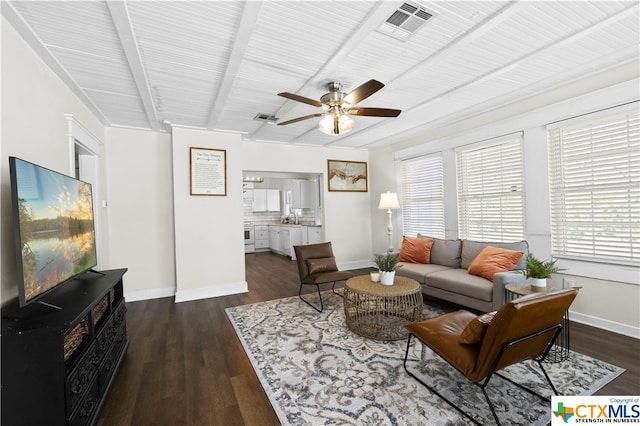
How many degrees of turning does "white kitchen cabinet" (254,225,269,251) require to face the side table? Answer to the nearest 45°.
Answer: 0° — it already faces it

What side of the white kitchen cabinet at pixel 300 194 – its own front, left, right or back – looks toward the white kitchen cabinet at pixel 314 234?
front

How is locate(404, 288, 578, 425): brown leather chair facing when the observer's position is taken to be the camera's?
facing away from the viewer and to the left of the viewer

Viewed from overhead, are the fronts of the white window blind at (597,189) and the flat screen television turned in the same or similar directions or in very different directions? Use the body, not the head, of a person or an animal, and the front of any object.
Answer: very different directions

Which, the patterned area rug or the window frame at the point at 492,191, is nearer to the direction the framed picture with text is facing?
the patterned area rug

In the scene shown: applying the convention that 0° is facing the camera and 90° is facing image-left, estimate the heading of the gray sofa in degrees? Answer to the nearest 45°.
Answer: approximately 45°

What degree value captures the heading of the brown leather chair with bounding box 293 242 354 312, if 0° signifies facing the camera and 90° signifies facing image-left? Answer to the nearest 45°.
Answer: approximately 315°

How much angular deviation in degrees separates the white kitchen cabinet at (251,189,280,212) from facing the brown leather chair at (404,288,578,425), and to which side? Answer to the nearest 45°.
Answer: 0° — it already faces it
